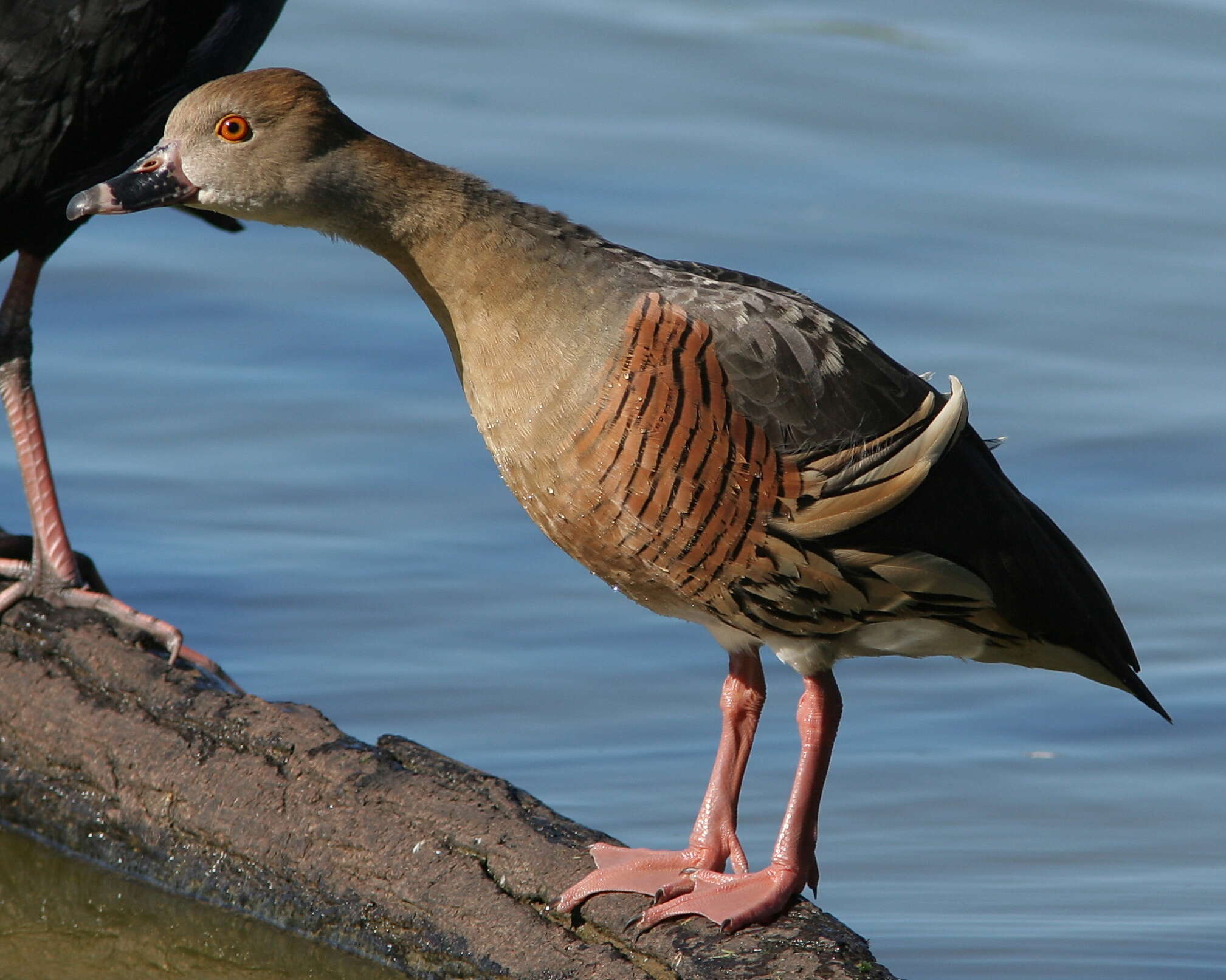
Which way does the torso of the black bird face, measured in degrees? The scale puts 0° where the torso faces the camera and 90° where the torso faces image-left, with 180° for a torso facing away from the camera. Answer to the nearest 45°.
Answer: approximately 270°
